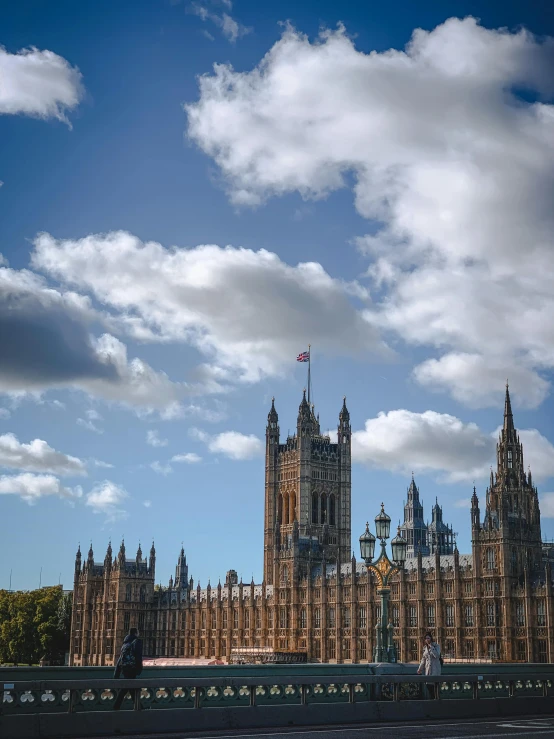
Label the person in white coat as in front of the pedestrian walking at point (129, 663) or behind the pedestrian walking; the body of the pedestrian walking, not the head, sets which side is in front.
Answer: in front
